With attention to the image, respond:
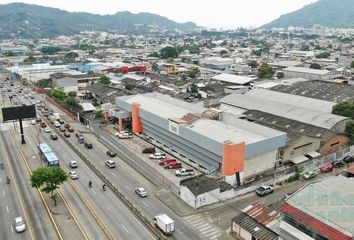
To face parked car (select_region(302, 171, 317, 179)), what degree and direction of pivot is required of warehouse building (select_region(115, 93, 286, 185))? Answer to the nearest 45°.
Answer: approximately 135° to its left

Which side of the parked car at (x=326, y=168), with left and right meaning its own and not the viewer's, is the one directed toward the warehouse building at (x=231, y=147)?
front

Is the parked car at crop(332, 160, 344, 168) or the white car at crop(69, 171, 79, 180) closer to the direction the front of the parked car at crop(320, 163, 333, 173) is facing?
the white car

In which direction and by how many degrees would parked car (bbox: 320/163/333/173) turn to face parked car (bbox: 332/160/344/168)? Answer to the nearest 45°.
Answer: approximately 180°

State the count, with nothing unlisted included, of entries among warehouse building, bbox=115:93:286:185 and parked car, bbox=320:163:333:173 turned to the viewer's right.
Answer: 0

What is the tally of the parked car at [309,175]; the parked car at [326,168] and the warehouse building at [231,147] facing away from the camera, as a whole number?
0

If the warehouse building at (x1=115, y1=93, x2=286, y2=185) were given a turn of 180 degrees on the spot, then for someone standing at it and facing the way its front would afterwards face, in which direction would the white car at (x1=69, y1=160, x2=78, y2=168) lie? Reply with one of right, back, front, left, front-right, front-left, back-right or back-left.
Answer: back-left

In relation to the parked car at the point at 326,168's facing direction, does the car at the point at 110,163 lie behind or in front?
in front

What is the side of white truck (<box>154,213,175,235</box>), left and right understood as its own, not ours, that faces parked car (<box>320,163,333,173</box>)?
right

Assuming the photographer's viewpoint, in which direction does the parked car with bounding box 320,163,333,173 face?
facing the viewer and to the left of the viewer

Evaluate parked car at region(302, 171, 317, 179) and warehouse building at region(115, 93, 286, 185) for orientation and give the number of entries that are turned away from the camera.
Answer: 0

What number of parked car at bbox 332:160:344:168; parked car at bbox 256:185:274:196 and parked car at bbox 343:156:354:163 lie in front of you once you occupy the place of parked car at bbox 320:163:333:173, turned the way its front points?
1

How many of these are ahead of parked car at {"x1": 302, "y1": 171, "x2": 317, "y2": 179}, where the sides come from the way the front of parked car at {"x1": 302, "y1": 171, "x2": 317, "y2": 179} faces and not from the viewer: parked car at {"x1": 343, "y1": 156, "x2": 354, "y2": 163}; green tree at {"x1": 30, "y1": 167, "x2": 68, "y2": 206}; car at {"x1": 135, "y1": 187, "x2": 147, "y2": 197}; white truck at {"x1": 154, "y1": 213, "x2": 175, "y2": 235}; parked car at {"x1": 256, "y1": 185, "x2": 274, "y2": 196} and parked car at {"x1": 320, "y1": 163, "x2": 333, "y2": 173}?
4

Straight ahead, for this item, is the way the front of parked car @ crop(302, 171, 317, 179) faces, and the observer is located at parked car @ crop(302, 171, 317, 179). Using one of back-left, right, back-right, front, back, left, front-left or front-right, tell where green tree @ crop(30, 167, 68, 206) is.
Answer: front

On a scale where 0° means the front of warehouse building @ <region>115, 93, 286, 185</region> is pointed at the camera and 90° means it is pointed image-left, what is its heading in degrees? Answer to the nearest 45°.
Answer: approximately 45°
